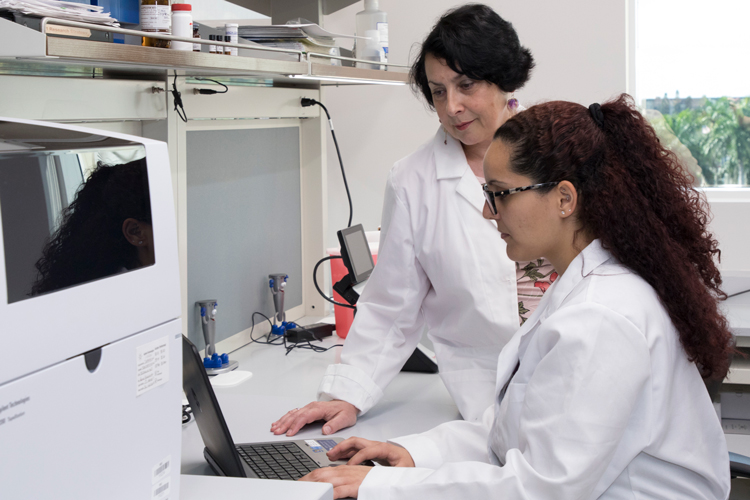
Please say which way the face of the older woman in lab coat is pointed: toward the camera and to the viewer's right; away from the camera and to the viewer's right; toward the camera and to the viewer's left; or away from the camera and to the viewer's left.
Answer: toward the camera and to the viewer's left

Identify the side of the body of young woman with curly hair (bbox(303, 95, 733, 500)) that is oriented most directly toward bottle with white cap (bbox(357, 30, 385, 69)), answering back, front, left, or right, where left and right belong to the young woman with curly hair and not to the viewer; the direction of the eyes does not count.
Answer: right

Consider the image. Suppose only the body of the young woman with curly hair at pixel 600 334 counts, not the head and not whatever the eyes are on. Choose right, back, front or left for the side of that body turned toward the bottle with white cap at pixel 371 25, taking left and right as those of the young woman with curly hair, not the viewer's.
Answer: right

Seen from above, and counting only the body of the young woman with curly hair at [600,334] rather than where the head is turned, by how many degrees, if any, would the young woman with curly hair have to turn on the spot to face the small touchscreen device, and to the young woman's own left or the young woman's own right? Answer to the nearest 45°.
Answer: approximately 45° to the young woman's own right

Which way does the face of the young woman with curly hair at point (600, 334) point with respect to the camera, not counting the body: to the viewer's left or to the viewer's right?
to the viewer's left

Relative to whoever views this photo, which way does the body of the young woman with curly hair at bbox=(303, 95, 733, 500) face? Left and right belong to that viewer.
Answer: facing to the left of the viewer

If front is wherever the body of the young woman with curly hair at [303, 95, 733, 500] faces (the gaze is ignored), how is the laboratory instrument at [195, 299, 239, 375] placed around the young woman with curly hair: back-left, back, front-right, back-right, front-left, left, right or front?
front-right
